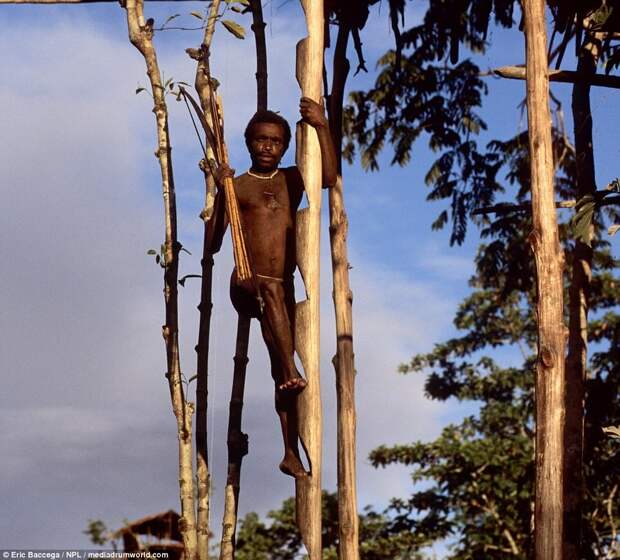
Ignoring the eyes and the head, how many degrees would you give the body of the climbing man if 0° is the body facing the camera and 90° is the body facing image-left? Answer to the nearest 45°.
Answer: approximately 0°

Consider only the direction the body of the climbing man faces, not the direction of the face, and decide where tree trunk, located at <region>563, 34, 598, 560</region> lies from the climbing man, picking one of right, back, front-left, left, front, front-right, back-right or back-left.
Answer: back-left

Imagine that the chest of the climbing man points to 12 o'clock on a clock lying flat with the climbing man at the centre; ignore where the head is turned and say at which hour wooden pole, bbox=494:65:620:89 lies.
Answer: The wooden pole is roughly at 8 o'clock from the climbing man.
